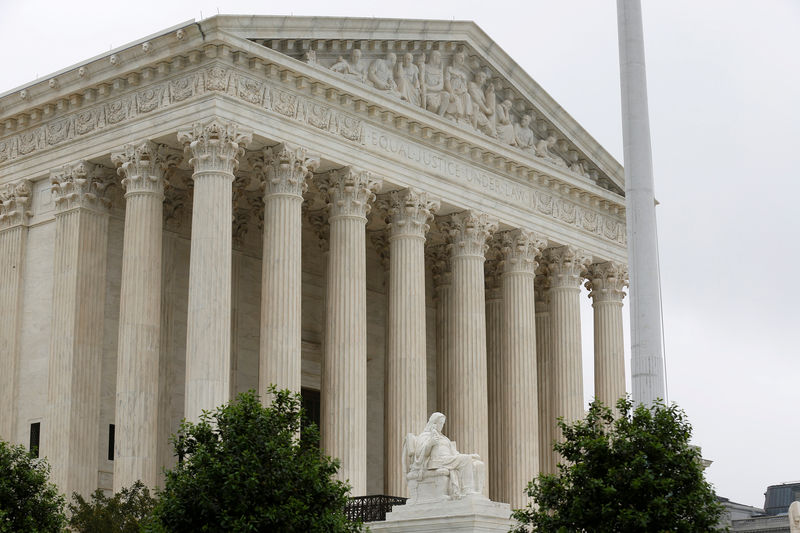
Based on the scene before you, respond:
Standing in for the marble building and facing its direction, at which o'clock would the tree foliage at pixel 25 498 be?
The tree foliage is roughly at 2 o'clock from the marble building.

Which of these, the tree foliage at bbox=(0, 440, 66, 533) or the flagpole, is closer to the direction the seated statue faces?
the flagpole

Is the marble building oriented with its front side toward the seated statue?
yes

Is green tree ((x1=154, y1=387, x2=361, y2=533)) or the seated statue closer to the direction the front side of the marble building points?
the seated statue

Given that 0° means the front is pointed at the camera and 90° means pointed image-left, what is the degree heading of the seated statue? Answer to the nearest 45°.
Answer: approximately 315°

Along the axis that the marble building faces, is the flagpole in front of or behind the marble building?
in front

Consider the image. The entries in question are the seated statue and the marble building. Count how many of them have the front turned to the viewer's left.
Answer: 0

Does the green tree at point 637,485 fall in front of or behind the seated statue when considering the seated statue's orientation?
in front

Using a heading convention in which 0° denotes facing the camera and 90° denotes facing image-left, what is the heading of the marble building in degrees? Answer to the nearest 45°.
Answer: approximately 315°
